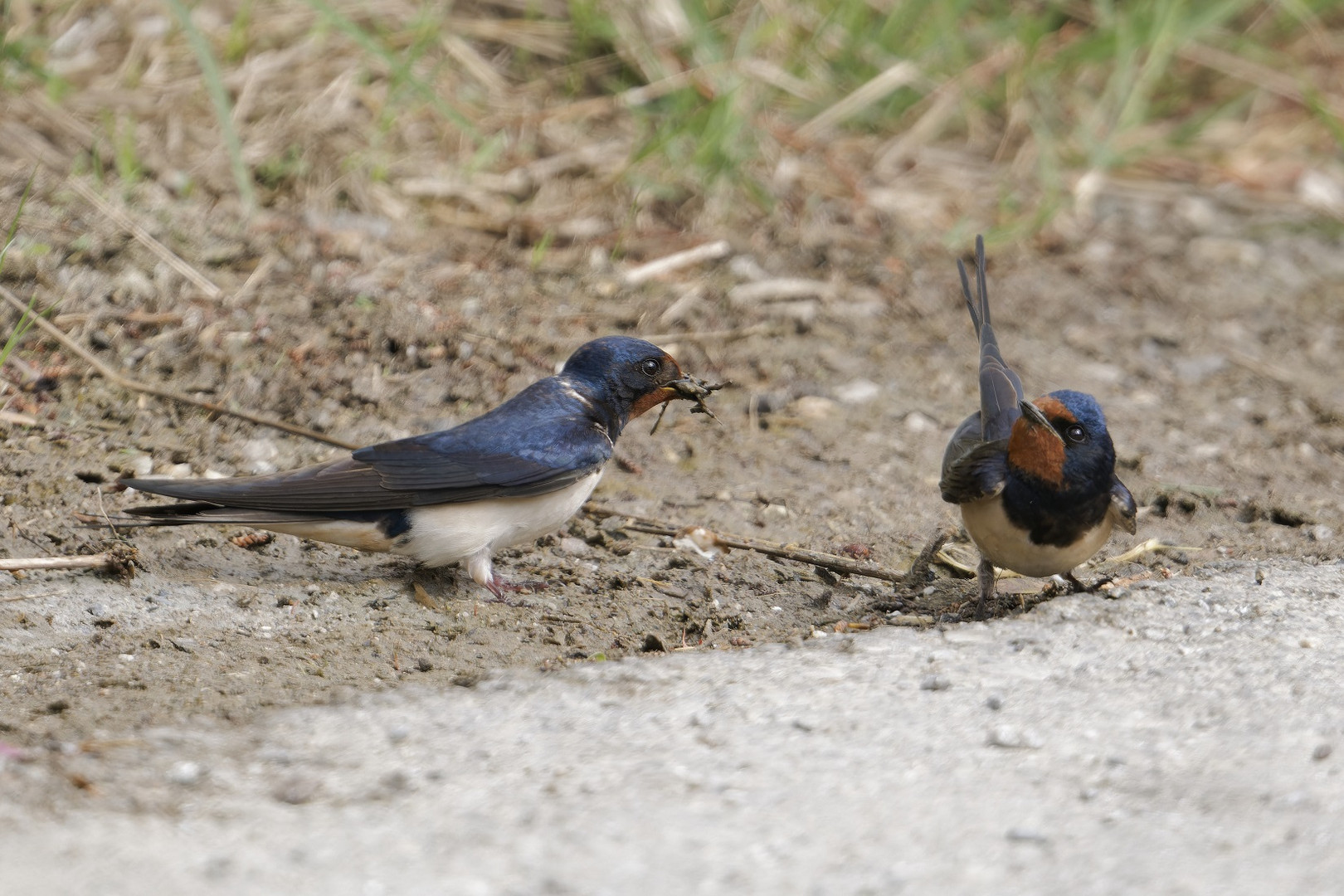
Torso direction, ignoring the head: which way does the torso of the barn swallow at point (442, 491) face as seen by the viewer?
to the viewer's right

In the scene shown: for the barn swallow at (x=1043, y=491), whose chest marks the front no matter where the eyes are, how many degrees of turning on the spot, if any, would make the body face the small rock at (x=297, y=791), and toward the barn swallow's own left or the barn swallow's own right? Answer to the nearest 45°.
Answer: approximately 45° to the barn swallow's own right

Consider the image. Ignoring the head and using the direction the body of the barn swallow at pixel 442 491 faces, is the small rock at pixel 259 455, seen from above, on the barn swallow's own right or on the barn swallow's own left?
on the barn swallow's own left

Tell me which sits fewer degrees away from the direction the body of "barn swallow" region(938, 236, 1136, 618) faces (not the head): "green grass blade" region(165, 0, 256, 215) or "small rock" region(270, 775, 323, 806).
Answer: the small rock

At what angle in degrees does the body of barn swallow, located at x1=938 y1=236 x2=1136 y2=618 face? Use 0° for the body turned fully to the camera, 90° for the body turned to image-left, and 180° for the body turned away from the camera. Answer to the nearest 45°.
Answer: approximately 0°

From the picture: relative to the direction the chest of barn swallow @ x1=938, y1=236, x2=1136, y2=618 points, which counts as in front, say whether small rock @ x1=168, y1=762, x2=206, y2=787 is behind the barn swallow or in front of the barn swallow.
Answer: in front

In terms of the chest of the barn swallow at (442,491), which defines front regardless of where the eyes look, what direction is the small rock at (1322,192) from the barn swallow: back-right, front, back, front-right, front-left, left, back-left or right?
front-left

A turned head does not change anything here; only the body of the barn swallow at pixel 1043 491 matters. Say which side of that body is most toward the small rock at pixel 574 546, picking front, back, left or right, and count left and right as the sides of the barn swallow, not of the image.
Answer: right

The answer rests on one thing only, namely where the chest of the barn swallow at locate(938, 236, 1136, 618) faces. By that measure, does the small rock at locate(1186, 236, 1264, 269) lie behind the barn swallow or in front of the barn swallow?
behind

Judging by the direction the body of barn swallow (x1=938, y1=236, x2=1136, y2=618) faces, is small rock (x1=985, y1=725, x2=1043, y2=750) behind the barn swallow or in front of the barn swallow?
in front

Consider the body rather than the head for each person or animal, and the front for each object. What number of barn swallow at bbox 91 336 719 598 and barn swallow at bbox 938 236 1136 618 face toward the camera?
1
